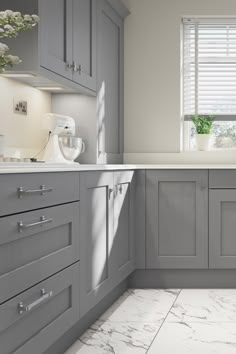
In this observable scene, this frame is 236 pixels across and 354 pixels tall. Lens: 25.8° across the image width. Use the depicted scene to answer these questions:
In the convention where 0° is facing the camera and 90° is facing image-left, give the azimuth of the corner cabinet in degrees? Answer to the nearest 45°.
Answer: approximately 315°

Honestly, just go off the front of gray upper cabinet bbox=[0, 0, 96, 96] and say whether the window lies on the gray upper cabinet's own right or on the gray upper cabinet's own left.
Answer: on the gray upper cabinet's own left

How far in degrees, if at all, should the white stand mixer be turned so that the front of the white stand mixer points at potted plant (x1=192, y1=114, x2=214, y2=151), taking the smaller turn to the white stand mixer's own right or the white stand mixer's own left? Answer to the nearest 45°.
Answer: approximately 90° to the white stand mixer's own left

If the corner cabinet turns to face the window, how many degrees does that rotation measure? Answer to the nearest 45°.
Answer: approximately 90° to its left
